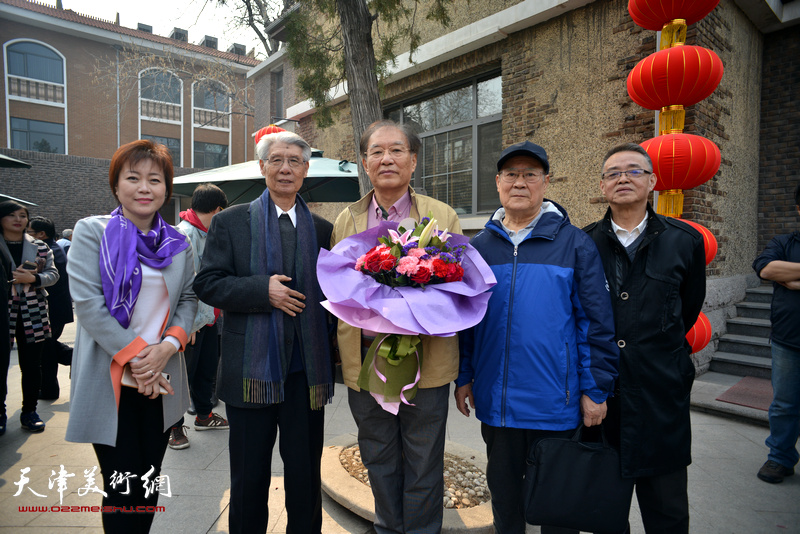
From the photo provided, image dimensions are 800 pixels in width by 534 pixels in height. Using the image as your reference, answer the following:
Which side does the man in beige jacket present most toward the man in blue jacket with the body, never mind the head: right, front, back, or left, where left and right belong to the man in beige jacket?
left

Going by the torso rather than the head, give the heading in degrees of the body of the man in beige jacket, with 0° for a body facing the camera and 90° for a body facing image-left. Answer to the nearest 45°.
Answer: approximately 0°

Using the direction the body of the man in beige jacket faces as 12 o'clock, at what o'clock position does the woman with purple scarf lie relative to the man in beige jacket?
The woman with purple scarf is roughly at 3 o'clock from the man in beige jacket.

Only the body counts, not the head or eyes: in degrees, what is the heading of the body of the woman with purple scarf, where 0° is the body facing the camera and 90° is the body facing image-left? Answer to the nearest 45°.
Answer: approximately 315°

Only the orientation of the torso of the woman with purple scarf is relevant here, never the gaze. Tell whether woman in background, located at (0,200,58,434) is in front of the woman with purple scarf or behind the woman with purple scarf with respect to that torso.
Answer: behind

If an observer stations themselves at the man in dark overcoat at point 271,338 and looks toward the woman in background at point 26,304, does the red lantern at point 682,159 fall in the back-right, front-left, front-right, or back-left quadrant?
back-right
